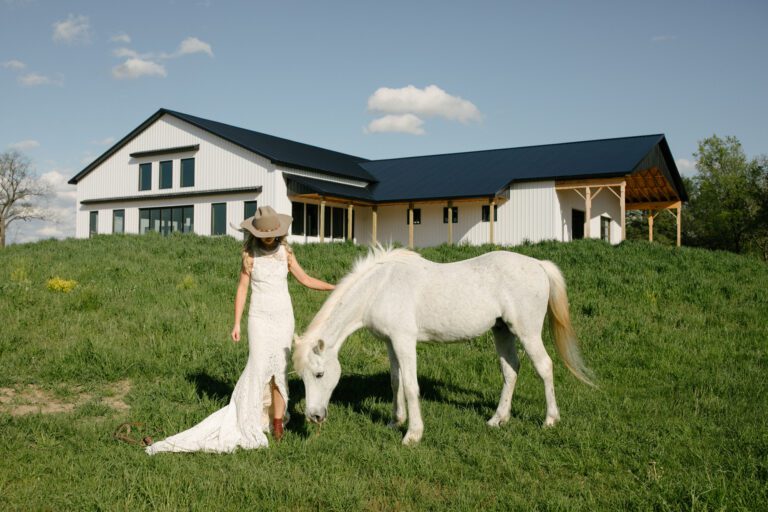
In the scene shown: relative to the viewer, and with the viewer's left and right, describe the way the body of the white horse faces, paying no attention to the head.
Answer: facing to the left of the viewer

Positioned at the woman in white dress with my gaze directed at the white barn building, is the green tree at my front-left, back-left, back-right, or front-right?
front-right

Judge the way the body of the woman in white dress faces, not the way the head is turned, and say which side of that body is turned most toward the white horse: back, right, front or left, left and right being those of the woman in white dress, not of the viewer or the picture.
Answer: left

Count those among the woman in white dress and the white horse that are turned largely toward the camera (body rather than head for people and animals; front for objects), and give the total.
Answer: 1

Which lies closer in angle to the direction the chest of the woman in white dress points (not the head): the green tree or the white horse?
the white horse

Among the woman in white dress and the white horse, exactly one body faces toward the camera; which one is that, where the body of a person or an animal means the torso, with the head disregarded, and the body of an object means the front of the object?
the woman in white dress

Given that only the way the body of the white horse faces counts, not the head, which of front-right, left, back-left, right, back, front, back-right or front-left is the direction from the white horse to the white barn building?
right

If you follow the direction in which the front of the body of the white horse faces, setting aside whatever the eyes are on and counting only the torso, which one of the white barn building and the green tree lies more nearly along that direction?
the white barn building

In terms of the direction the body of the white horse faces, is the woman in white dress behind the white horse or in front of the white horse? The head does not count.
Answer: in front

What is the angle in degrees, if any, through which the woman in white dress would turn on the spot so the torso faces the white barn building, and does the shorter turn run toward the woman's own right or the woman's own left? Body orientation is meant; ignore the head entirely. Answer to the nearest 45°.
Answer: approximately 180°

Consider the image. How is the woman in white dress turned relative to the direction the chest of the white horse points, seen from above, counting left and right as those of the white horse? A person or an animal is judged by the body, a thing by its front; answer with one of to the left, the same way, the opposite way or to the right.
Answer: to the left

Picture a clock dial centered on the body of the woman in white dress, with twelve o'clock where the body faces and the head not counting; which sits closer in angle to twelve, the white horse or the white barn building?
the white horse

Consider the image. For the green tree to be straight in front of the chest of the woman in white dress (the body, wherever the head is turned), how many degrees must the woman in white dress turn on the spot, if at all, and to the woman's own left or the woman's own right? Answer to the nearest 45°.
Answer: approximately 135° to the woman's own left

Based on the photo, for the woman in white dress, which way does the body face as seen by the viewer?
toward the camera

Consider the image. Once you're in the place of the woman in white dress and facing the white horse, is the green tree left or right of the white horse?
left
